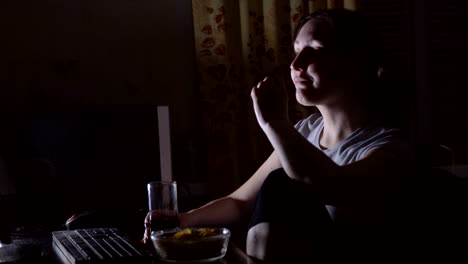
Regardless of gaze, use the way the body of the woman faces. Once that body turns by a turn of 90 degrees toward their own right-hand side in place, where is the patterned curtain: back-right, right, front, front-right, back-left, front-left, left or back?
front-right

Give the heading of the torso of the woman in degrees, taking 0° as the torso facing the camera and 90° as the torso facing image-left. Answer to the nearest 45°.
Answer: approximately 45°

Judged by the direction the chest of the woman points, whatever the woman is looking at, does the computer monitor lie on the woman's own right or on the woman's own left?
on the woman's own right
